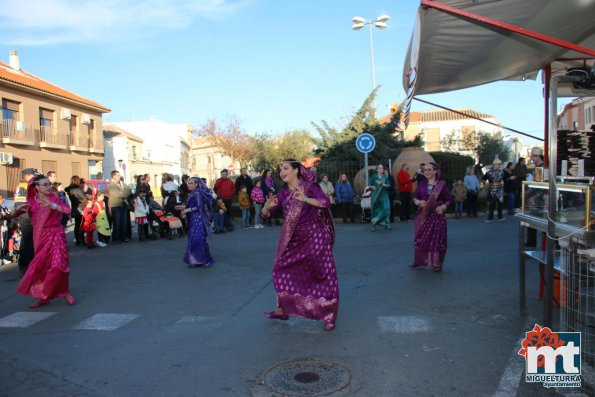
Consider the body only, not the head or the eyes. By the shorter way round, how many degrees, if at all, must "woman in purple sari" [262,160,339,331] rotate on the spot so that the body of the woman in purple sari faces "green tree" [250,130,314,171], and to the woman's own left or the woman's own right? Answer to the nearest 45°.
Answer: approximately 135° to the woman's own right

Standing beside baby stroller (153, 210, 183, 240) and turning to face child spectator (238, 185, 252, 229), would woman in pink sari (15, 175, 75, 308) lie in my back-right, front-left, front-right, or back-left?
back-right

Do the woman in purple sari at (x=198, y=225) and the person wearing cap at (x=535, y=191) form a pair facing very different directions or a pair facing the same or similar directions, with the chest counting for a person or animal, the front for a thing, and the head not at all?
same or similar directions

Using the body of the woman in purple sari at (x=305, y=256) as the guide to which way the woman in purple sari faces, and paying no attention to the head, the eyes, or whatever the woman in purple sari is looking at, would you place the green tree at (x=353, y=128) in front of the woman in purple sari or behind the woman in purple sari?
behind

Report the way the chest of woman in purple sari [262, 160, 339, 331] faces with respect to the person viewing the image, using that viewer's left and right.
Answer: facing the viewer and to the left of the viewer

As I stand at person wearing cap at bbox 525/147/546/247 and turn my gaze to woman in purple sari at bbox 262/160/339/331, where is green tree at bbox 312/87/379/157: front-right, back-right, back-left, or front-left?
back-right

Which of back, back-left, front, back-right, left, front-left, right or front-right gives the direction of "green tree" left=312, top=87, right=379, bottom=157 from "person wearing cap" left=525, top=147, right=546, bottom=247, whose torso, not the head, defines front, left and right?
right

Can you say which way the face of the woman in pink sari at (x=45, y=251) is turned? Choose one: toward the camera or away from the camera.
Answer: toward the camera

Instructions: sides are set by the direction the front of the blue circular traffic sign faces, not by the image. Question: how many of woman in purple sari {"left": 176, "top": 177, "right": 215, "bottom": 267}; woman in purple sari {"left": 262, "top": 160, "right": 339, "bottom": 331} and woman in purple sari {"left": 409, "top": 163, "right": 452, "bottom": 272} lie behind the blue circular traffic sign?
0

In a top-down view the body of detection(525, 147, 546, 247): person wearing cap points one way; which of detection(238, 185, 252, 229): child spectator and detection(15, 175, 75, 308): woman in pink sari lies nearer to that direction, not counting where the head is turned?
the woman in pink sari

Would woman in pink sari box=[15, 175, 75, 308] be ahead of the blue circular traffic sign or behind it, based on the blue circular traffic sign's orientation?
ahead

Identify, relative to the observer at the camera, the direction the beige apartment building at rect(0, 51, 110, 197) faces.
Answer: facing the viewer and to the right of the viewer

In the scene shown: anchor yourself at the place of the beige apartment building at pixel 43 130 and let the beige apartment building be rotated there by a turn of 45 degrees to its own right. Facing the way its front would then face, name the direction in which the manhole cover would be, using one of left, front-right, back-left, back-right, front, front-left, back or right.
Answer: front

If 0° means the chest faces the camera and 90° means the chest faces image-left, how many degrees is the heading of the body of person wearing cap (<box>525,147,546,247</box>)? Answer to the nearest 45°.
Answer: approximately 45°

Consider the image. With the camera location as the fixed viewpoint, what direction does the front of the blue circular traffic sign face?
facing the viewer
